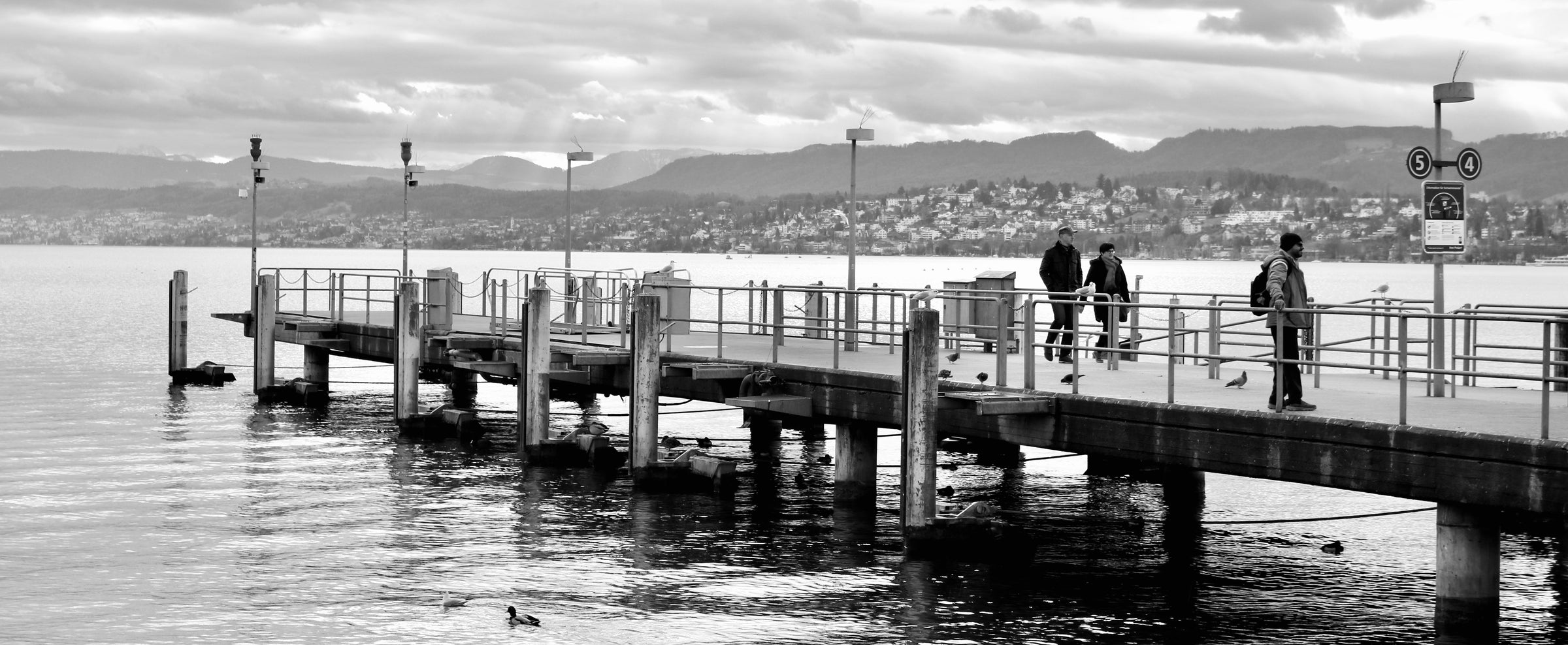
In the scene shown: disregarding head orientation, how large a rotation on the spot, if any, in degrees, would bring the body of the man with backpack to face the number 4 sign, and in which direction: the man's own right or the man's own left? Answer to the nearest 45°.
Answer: approximately 45° to the man's own left

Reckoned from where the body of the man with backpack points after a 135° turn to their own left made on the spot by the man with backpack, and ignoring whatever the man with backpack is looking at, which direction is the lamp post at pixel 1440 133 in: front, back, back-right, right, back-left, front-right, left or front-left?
right

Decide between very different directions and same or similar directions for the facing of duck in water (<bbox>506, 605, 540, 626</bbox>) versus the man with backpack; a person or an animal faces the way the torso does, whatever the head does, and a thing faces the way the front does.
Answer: very different directions

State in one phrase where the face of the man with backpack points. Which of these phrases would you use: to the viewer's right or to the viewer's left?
to the viewer's right

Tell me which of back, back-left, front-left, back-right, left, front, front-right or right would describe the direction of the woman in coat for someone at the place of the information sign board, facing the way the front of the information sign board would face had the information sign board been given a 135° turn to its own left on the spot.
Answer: left

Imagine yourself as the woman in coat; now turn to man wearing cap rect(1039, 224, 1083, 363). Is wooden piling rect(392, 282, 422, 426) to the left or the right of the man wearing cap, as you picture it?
right

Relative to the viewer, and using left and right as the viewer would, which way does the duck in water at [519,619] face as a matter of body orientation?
facing to the left of the viewer

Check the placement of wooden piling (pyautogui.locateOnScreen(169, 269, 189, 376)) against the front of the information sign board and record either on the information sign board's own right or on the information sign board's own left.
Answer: on the information sign board's own right

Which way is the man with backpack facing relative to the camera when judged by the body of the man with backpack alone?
to the viewer's right

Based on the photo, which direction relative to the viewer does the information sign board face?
toward the camera
